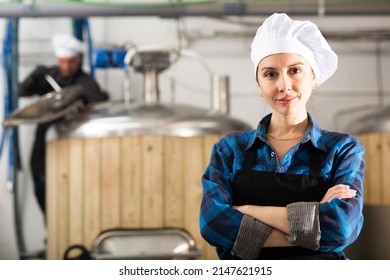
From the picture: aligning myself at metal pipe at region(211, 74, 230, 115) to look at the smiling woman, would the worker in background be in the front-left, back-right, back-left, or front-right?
back-right

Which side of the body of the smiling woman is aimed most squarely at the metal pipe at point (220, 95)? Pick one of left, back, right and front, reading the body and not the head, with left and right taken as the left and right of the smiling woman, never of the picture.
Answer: back

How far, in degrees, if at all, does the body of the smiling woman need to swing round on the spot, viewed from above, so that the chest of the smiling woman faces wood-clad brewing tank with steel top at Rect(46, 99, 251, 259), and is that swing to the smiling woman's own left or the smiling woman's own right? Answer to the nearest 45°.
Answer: approximately 135° to the smiling woman's own right

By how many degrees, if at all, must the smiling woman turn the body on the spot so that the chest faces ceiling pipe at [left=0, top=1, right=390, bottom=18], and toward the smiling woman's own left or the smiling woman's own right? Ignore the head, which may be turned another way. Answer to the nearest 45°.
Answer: approximately 180°

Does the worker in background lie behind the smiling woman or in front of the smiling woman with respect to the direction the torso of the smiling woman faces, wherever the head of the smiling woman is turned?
behind

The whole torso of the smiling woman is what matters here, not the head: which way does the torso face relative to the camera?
toward the camera
